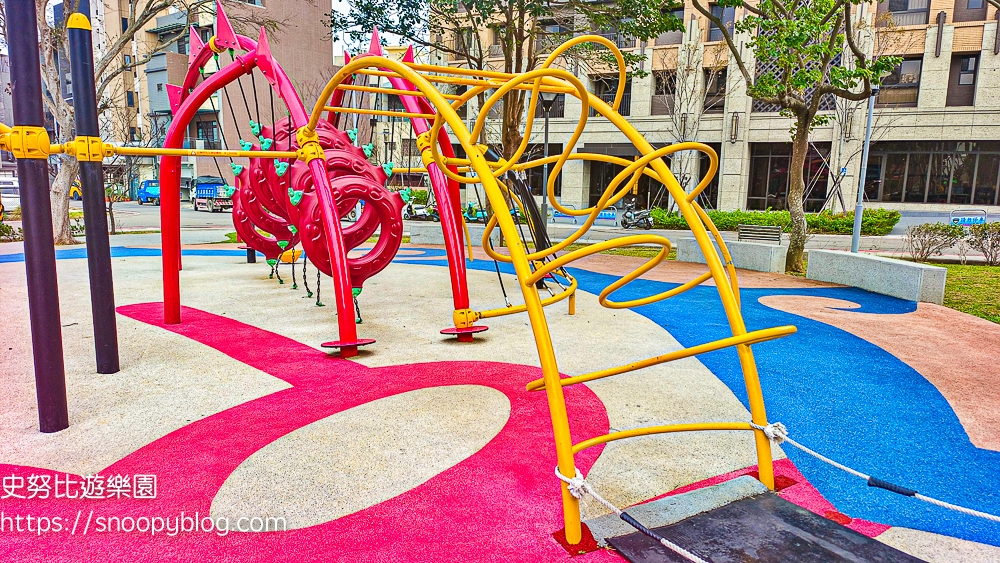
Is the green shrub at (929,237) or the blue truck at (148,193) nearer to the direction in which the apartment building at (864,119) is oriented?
the green shrub

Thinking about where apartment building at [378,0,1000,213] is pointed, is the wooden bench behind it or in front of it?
in front

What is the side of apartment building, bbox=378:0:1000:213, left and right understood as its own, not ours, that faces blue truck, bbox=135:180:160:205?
right

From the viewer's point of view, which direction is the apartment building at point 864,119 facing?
toward the camera

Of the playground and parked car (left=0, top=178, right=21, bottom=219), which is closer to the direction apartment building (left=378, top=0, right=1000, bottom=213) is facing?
the playground

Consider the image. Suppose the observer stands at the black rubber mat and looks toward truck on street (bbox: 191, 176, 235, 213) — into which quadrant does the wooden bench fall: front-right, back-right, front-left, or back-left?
front-right

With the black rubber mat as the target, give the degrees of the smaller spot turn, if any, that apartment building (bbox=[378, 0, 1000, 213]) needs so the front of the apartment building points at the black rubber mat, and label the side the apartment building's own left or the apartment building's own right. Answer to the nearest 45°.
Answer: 0° — it already faces it

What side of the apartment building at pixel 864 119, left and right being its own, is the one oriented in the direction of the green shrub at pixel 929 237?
front

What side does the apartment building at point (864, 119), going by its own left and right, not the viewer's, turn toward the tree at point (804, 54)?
front

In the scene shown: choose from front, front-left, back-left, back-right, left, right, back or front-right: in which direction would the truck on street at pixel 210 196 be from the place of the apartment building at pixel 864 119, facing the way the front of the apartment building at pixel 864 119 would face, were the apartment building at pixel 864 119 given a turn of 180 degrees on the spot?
left

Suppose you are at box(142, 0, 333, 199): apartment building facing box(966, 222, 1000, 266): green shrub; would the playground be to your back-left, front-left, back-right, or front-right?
front-right

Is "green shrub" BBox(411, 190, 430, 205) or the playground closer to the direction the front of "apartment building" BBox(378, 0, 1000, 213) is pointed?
the playground

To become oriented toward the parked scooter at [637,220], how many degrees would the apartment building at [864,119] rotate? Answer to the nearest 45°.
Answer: approximately 45° to its right

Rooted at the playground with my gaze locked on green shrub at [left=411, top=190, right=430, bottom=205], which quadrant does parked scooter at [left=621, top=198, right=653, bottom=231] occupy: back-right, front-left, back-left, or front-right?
front-right

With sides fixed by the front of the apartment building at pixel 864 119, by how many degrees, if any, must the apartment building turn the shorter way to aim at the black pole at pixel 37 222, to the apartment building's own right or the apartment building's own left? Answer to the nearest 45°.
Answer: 0° — it already faces it

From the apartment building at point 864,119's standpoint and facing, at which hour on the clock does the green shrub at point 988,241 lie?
The green shrub is roughly at 12 o'clock from the apartment building.
